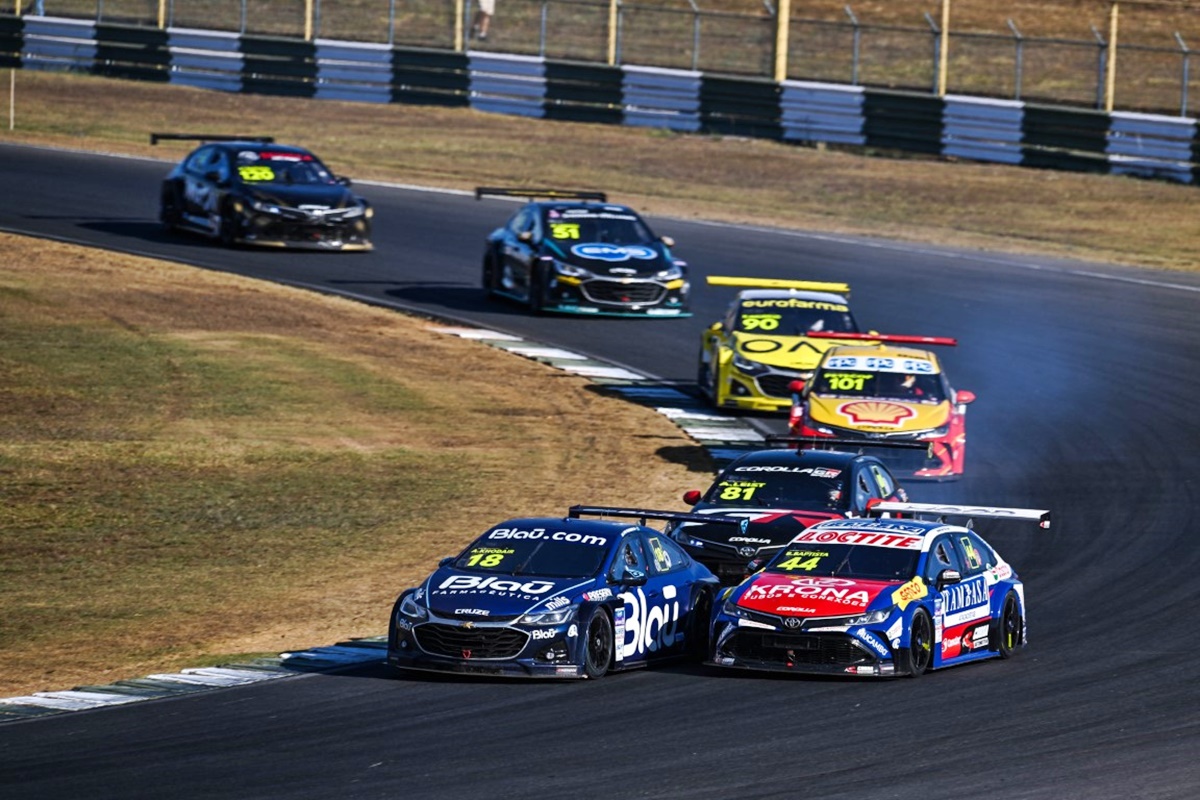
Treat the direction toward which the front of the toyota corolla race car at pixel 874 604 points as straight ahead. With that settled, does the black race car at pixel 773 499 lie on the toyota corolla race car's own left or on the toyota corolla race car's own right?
on the toyota corolla race car's own right

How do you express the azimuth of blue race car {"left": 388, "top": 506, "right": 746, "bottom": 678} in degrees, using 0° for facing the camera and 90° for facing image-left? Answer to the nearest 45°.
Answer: approximately 45°

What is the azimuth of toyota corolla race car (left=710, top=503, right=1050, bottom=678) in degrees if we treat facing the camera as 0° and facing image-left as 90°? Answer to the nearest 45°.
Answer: approximately 45°

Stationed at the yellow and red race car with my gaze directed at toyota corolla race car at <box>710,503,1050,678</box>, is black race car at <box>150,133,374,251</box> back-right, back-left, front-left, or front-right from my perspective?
back-right

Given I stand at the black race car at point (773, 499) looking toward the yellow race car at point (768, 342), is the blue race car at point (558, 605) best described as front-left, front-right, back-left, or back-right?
back-left

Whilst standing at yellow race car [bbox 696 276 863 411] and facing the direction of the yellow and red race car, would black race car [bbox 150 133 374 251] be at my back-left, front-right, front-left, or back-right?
back-right

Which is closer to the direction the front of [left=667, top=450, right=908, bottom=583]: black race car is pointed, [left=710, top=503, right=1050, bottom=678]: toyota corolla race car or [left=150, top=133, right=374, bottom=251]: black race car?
the toyota corolla race car

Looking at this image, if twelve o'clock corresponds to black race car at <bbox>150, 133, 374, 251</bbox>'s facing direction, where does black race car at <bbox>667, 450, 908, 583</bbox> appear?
black race car at <bbox>667, 450, 908, 583</bbox> is roughly at 1 o'clock from black race car at <bbox>150, 133, 374, 251</bbox>.

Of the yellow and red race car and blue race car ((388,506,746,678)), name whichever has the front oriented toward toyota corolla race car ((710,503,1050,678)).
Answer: the yellow and red race car

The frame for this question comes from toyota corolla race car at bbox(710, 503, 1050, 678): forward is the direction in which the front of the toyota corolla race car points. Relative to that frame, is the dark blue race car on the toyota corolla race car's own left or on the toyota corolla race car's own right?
on the toyota corolla race car's own right
